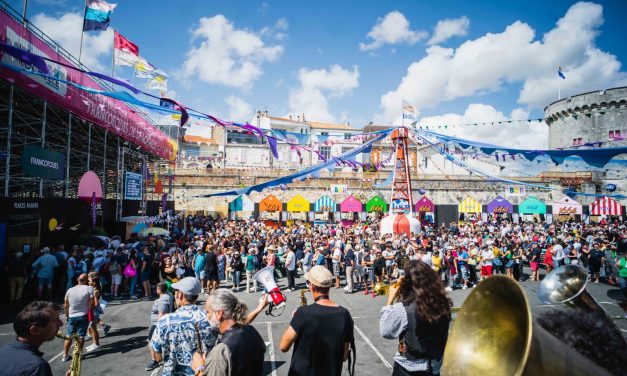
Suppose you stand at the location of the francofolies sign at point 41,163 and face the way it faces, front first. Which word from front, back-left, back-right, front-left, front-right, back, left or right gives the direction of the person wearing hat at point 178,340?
front-right

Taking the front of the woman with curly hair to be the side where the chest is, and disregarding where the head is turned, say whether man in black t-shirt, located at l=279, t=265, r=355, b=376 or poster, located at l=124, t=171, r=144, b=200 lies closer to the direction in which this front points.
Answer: the poster

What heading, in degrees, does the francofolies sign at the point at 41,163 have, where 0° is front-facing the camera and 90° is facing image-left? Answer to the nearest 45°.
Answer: approximately 315°

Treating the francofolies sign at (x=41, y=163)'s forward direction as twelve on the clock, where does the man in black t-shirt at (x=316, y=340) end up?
The man in black t-shirt is roughly at 1 o'clock from the francofolies sign.

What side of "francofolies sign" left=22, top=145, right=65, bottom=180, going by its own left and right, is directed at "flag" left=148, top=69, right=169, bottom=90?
left

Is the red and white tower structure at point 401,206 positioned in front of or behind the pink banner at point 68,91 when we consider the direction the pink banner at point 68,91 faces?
in front

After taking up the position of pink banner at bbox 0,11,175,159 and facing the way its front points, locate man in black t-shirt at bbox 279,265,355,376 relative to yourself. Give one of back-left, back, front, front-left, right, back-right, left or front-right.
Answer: front-right

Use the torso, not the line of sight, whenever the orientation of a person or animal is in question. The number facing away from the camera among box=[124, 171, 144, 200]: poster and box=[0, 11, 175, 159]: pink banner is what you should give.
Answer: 0

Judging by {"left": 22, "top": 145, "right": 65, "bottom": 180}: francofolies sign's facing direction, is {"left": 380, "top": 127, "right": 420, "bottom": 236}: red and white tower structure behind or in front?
in front

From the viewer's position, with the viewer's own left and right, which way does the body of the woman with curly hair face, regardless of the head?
facing away from the viewer and to the left of the viewer

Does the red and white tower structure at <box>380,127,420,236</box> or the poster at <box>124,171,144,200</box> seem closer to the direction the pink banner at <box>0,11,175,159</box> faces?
the red and white tower structure
